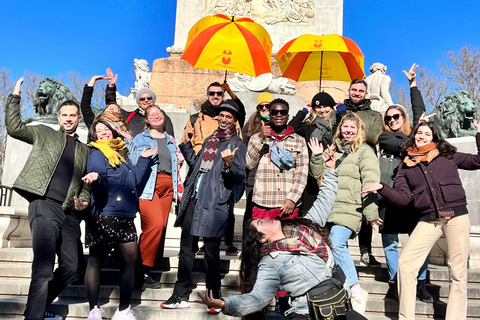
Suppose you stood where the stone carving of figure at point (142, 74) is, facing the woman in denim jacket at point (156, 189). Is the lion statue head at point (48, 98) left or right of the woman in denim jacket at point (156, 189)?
right

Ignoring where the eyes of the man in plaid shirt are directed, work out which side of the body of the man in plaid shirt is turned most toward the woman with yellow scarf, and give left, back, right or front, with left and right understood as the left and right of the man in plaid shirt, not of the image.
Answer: right

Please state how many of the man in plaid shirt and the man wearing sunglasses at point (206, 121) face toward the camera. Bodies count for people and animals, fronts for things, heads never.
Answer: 2
